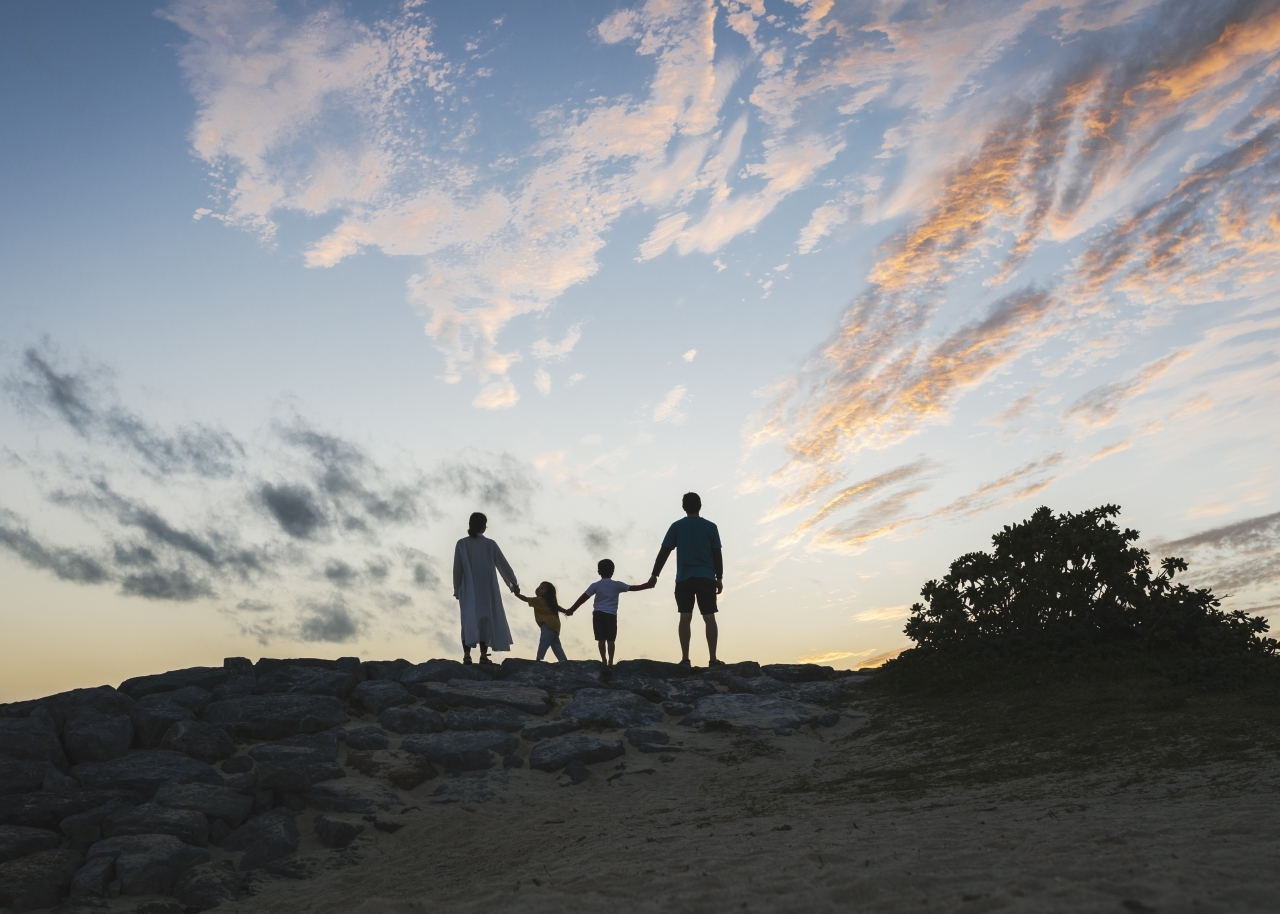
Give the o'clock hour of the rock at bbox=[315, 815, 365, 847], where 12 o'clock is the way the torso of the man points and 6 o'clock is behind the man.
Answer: The rock is roughly at 7 o'clock from the man.

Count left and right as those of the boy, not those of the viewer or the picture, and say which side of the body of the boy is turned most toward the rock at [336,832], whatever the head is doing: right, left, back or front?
back

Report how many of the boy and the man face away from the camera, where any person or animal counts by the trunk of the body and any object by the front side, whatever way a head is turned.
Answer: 2

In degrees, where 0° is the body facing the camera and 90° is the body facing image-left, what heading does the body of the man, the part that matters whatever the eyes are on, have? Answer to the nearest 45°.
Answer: approximately 180°

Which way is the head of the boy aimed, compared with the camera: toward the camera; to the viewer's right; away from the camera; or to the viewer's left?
away from the camera

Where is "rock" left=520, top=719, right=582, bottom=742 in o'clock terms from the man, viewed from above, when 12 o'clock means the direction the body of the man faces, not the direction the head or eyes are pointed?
The rock is roughly at 7 o'clock from the man.

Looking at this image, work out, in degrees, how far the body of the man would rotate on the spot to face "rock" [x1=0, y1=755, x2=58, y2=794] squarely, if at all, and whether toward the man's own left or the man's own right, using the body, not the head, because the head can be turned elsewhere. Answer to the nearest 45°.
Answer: approximately 135° to the man's own left

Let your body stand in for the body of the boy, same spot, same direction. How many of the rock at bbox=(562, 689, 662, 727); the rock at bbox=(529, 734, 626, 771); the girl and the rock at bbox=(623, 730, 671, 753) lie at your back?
3

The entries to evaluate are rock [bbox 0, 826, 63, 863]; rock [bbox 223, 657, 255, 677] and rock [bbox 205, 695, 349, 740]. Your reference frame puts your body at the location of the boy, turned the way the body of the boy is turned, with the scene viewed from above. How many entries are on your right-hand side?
0

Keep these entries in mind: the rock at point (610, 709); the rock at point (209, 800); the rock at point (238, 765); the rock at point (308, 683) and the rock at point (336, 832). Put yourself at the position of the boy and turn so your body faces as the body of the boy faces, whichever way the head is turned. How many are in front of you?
0

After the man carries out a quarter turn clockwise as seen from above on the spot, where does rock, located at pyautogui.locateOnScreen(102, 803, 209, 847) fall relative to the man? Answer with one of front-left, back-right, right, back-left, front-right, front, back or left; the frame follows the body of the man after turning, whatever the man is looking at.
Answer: back-right

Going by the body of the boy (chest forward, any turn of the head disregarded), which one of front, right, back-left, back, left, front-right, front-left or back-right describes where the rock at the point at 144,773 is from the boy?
back-left

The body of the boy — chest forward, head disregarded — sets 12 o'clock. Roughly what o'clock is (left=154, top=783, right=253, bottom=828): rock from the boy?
The rock is roughly at 7 o'clock from the boy.

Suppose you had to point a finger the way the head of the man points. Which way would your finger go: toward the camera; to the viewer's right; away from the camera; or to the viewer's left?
away from the camera

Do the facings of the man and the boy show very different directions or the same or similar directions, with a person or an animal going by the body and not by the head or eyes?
same or similar directions

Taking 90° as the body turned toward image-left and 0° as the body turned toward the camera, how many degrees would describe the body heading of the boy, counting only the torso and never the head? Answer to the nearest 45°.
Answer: approximately 180°

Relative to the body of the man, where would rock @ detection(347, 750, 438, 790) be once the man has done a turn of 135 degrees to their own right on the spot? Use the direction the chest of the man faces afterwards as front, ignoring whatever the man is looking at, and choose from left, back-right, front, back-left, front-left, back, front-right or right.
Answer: right

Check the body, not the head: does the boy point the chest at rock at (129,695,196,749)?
no

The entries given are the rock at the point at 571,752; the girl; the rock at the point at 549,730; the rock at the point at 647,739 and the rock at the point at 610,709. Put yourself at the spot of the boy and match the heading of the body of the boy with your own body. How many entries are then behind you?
4

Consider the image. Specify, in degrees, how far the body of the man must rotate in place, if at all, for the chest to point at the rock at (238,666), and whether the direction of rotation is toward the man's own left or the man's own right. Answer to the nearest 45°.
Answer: approximately 90° to the man's own left
